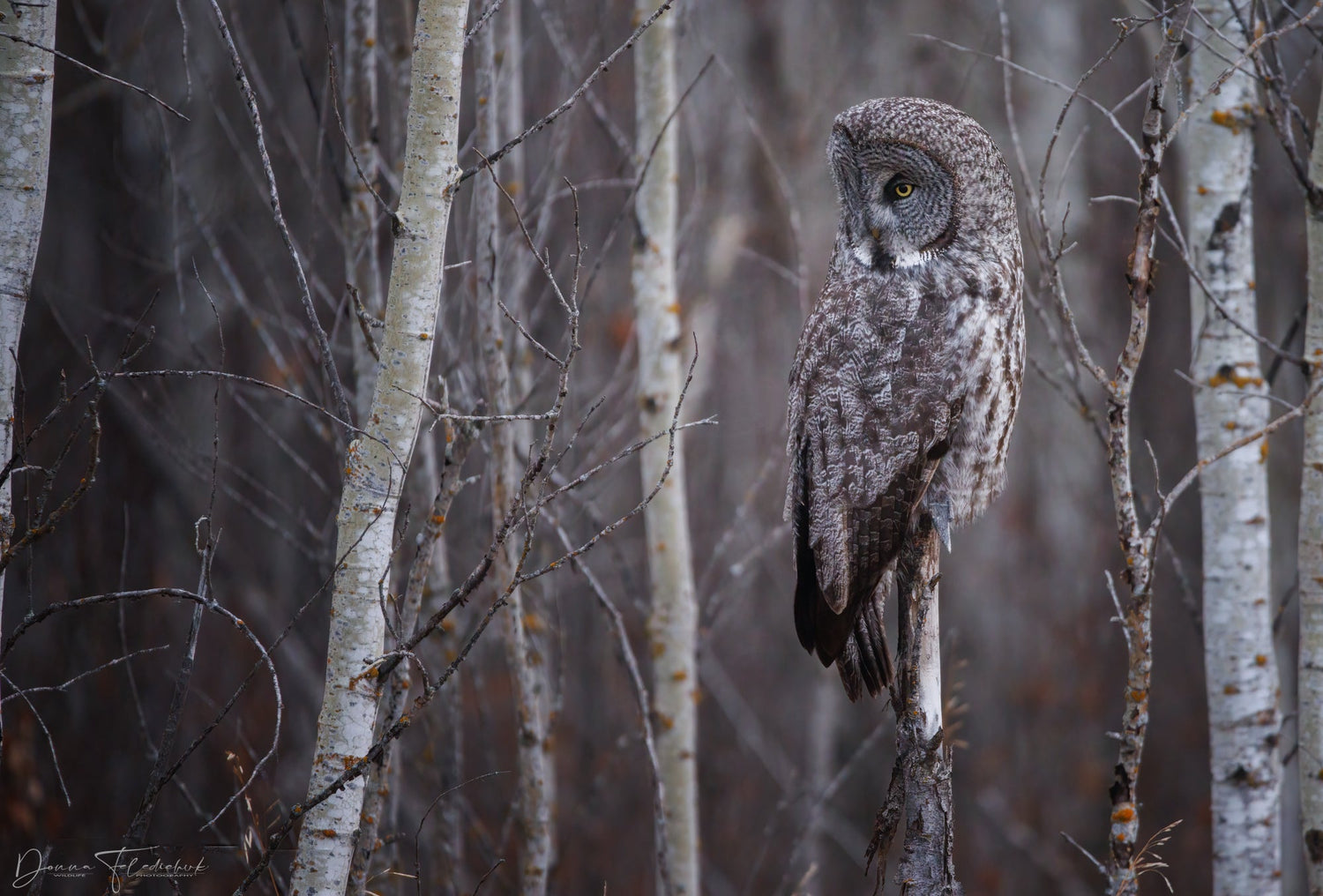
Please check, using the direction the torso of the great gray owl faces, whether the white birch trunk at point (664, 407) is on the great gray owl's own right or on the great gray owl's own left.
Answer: on the great gray owl's own left

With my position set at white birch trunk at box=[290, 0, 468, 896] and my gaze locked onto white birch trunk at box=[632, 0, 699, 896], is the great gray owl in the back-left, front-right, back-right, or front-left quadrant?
front-right

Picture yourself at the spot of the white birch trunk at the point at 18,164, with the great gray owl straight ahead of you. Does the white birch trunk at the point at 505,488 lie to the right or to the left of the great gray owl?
left

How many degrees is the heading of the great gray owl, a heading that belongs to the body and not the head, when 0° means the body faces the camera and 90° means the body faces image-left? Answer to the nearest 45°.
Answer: approximately 270°

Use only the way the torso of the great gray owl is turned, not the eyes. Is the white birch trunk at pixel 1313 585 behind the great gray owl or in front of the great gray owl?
in front

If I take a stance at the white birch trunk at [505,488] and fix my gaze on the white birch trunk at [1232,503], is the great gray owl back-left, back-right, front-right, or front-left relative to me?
front-right

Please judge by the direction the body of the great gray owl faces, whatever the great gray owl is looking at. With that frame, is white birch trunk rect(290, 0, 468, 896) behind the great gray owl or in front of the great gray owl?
behind

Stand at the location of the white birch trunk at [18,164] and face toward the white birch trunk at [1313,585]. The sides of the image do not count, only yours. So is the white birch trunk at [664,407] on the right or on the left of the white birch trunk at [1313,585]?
left

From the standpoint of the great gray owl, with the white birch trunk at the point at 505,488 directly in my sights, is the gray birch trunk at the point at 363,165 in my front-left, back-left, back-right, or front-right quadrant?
front-left

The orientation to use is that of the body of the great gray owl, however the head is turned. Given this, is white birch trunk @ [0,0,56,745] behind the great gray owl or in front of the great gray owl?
behind
